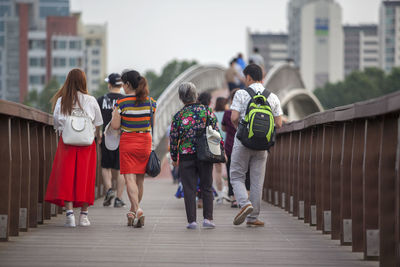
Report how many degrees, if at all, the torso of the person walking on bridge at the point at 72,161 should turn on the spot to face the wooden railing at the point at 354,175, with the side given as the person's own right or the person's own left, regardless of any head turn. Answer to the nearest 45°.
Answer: approximately 135° to the person's own right

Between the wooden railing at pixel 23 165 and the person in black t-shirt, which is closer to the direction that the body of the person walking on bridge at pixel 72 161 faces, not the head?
the person in black t-shirt

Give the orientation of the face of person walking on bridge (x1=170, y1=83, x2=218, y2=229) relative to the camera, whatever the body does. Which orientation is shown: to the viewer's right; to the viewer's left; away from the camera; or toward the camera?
away from the camera

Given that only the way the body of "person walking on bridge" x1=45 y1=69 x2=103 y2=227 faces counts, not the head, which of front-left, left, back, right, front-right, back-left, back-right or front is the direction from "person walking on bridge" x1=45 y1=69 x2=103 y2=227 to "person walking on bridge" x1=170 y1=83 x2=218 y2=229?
right

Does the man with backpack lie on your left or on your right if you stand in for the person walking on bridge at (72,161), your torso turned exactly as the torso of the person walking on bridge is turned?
on your right

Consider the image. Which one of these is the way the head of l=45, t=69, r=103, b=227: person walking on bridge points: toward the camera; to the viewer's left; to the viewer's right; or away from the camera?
away from the camera

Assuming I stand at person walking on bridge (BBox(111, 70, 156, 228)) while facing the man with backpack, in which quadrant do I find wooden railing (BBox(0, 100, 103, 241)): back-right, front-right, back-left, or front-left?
back-right

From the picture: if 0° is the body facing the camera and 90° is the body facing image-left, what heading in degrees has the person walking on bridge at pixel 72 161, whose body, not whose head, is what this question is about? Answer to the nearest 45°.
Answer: approximately 180°

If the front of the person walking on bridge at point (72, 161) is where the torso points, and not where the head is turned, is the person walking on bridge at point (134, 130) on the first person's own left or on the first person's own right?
on the first person's own right
